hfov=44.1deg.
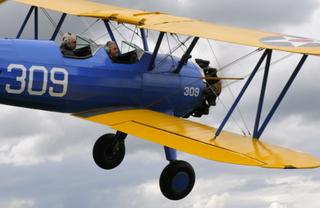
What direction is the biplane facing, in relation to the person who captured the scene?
facing away from the viewer and to the right of the viewer
